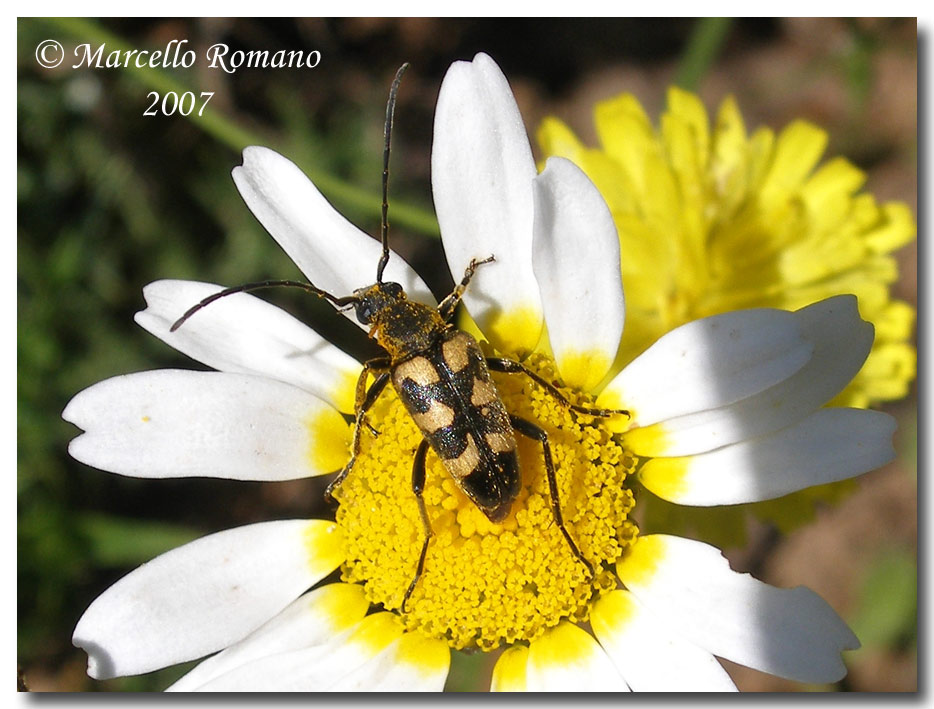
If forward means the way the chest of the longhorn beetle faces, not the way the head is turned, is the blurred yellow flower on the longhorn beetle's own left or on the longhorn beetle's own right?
on the longhorn beetle's own right

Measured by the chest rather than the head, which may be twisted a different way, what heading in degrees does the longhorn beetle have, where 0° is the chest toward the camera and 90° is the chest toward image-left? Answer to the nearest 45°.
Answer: approximately 135°
